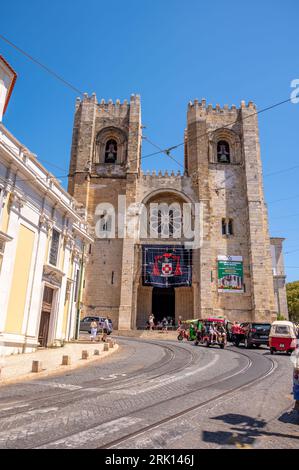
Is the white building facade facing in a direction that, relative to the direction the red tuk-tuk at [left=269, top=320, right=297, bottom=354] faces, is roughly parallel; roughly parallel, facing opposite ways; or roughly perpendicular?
roughly perpendicular

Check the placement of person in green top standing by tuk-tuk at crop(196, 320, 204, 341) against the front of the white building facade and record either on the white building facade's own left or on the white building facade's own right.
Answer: on the white building facade's own left

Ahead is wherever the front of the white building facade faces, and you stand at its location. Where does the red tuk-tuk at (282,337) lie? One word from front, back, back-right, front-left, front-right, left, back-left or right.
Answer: front-left

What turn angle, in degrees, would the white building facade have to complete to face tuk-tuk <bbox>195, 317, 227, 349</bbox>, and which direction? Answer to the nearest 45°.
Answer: approximately 45° to its left

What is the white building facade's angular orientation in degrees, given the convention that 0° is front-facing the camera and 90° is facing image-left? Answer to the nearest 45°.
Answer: approximately 315°
